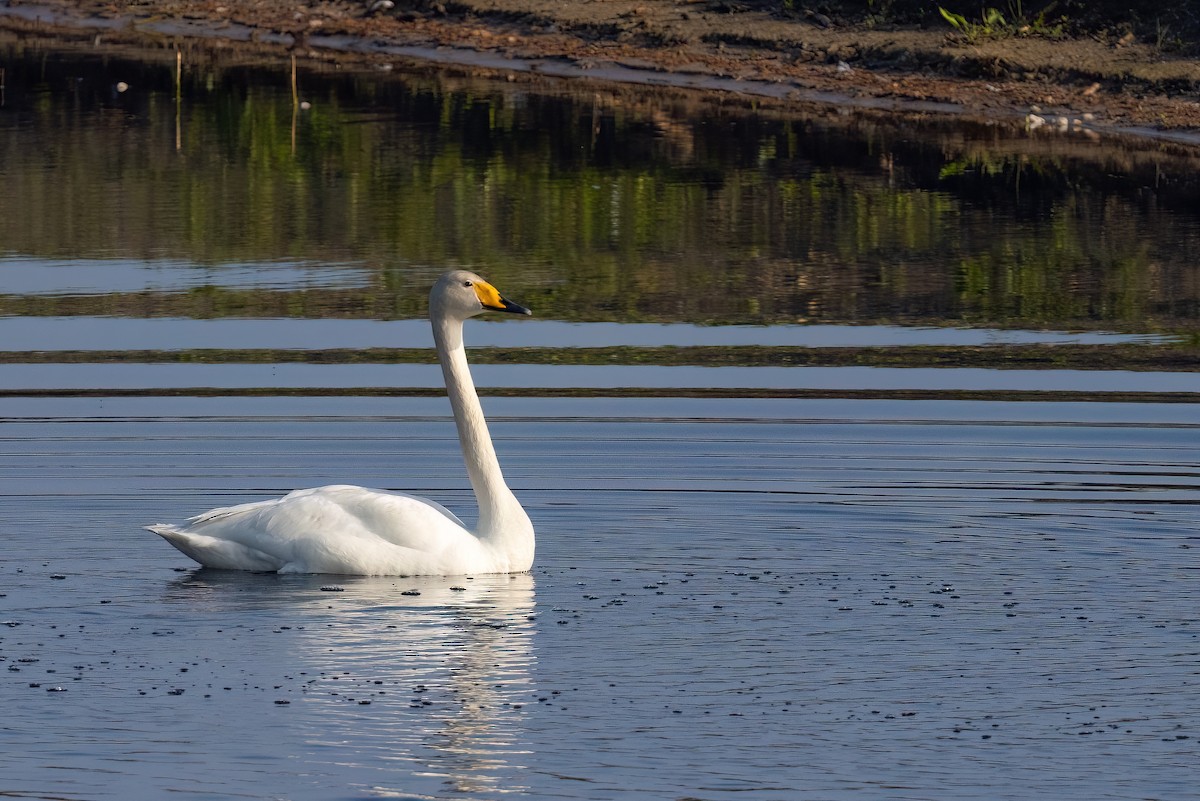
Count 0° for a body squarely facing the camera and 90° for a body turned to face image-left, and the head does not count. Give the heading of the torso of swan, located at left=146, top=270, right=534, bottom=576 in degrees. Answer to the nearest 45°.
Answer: approximately 270°

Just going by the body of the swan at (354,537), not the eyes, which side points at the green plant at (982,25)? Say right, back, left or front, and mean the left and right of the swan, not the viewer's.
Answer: left
